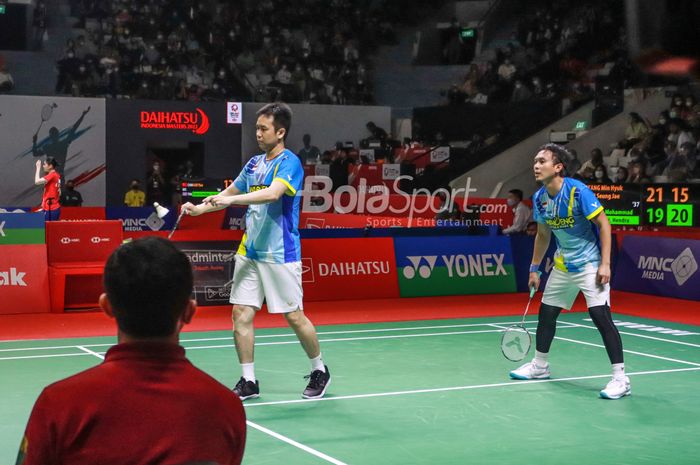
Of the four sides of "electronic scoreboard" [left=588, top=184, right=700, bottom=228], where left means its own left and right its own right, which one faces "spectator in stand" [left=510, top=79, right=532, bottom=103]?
back

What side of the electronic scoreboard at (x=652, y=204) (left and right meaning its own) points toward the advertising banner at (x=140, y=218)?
right

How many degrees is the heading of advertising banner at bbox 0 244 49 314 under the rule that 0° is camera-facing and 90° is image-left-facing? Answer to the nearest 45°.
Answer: approximately 0°

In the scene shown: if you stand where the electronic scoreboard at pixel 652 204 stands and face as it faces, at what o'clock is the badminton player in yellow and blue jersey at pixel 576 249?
The badminton player in yellow and blue jersey is roughly at 12 o'clock from the electronic scoreboard.

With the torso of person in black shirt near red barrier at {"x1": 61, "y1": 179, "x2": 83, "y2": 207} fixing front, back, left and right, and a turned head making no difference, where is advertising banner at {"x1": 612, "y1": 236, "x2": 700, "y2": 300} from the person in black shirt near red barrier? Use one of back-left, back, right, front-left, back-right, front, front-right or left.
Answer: front-left

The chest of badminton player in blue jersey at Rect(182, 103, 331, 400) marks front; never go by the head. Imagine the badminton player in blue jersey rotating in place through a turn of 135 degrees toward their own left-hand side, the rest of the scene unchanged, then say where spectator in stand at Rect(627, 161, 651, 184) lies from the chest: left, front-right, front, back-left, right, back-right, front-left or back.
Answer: front-left

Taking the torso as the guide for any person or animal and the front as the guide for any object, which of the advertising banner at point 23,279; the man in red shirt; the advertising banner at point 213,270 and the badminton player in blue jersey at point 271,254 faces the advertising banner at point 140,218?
the man in red shirt

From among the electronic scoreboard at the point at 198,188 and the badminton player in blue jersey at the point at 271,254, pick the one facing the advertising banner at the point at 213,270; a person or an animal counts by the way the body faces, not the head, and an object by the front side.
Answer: the electronic scoreboard

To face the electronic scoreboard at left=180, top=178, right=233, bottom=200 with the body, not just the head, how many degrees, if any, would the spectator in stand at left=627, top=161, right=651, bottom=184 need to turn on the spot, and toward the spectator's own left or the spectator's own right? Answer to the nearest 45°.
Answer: approximately 45° to the spectator's own right
